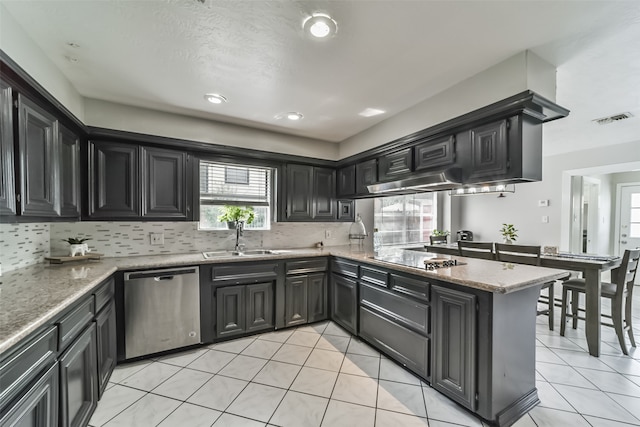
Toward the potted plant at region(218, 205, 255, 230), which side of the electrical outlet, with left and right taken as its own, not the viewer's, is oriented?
left

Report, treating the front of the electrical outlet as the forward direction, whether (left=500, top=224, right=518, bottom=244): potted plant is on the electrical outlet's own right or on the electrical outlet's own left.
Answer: on the electrical outlet's own left

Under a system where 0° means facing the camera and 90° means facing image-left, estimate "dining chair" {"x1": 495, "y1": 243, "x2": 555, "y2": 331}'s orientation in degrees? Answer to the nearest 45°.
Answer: approximately 225°

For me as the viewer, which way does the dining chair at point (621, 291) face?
facing away from the viewer and to the left of the viewer

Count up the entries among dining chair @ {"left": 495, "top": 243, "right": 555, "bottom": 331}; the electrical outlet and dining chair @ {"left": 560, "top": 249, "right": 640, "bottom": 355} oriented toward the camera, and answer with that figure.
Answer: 1

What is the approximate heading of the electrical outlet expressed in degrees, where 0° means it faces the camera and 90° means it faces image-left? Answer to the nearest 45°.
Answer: approximately 0°

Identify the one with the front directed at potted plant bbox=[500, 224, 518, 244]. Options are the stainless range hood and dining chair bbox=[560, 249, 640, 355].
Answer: the dining chair

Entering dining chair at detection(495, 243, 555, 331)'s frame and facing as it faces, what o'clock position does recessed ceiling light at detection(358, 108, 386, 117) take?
The recessed ceiling light is roughly at 6 o'clock from the dining chair.

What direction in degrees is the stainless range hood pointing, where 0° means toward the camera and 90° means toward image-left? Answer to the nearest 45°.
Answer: approximately 45°
